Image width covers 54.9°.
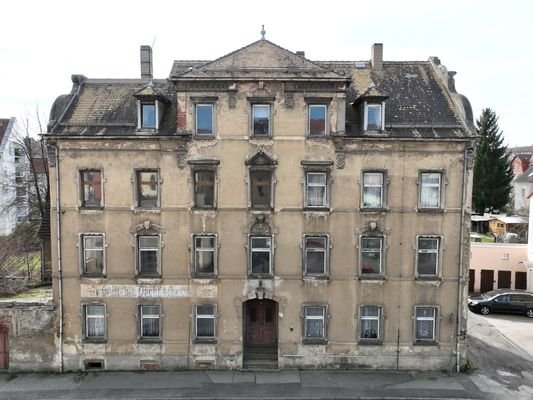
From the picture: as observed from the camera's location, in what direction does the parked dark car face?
facing to the left of the viewer

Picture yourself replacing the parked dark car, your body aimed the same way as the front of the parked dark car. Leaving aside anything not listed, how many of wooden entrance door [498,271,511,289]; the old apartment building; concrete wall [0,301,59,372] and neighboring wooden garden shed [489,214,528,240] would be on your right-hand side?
2

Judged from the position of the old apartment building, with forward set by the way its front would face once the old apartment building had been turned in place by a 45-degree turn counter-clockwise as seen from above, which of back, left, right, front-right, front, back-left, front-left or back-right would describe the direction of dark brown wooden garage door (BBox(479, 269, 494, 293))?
left

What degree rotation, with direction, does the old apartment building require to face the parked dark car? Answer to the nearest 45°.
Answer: approximately 135° to its left

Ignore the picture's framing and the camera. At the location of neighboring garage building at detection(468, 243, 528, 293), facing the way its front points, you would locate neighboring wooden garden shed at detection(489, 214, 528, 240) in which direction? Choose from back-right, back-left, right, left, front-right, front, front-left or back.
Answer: back

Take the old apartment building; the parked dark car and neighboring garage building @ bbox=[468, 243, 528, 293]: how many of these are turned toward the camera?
2

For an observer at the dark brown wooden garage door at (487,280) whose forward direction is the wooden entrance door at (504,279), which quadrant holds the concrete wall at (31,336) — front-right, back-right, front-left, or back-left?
back-right

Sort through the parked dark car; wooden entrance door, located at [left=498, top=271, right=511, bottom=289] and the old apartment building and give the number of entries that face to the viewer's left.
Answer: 1

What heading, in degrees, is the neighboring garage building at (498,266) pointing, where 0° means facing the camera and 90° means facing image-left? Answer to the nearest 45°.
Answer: approximately 0°

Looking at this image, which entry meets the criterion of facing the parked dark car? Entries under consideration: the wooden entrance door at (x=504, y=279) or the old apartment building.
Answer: the wooden entrance door

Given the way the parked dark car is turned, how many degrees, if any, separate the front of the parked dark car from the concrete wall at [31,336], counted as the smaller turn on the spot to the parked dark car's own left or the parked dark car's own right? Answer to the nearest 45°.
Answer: approximately 45° to the parked dark car's own left

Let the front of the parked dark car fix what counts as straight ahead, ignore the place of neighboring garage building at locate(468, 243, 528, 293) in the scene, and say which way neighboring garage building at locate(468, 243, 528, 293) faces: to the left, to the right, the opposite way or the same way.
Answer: to the left

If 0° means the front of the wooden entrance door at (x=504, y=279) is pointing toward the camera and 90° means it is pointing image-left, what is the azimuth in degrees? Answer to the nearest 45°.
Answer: approximately 0°

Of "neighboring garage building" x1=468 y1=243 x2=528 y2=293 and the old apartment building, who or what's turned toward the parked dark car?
the neighboring garage building
